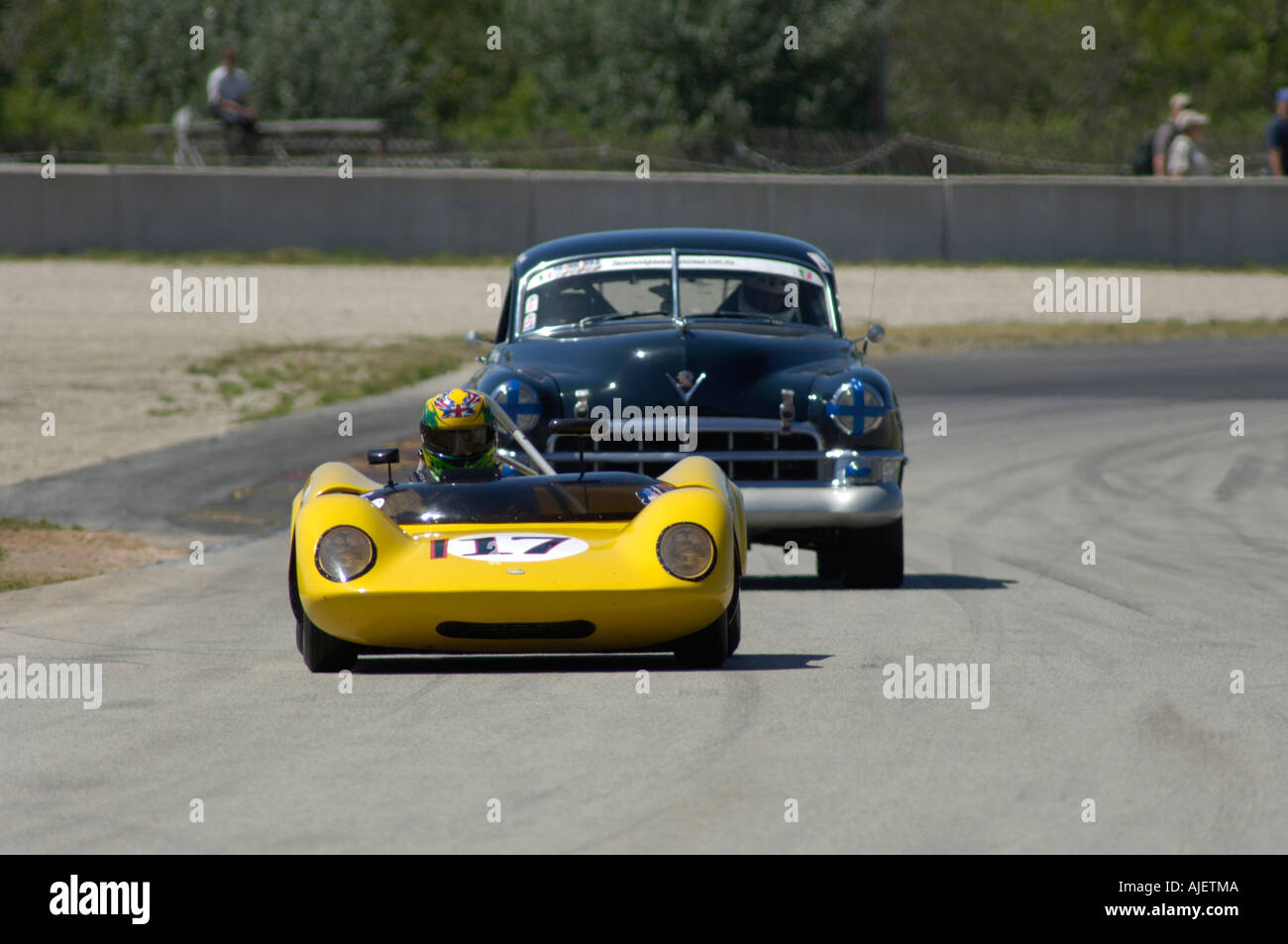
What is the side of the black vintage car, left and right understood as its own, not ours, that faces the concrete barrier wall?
back

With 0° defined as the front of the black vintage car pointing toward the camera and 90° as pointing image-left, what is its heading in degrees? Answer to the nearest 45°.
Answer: approximately 0°

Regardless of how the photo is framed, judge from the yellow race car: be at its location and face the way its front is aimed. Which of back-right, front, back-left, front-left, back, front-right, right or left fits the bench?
back

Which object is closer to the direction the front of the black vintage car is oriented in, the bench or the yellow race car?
the yellow race car

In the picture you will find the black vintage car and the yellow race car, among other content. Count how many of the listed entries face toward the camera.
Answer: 2

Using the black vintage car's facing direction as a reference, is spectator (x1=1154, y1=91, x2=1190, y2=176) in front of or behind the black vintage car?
behind

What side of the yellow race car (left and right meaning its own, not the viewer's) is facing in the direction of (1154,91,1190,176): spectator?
back

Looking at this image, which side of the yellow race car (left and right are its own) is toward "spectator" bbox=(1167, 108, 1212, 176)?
back

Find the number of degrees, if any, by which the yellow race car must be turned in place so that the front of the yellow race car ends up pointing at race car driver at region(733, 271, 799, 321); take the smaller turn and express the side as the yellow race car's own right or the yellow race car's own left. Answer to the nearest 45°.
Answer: approximately 180°

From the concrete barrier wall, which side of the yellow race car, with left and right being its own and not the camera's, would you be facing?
back

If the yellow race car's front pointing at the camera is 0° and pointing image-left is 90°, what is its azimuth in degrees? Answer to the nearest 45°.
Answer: approximately 0°

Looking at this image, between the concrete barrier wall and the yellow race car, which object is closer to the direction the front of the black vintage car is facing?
the yellow race car
